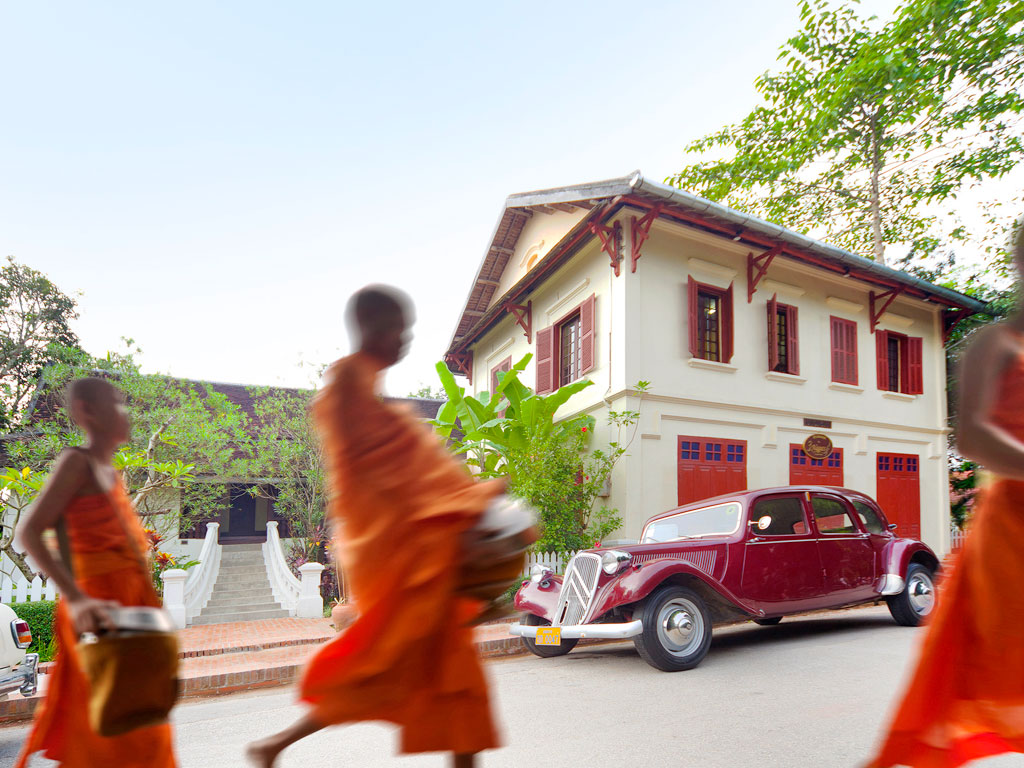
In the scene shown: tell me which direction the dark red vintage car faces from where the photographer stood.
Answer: facing the viewer and to the left of the viewer

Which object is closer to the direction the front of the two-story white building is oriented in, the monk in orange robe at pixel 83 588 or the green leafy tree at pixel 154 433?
the monk in orange robe

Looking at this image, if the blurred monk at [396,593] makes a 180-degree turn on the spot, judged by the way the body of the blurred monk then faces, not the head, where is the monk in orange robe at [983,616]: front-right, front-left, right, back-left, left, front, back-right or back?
back

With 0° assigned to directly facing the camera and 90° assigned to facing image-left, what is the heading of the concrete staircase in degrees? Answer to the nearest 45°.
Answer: approximately 0°

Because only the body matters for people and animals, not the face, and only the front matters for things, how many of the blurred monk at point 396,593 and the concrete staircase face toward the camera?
1

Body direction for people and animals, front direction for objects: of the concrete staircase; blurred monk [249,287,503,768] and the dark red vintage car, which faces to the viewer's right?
the blurred monk

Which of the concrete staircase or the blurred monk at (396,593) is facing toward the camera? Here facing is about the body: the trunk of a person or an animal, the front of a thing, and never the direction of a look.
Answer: the concrete staircase

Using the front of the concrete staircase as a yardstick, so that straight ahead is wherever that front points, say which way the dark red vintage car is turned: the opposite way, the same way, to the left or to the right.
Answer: to the right

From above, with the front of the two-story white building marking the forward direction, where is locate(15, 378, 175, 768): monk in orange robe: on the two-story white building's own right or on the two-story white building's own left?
on the two-story white building's own right

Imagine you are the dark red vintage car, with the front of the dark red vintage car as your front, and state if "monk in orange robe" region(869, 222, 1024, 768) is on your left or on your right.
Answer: on your left

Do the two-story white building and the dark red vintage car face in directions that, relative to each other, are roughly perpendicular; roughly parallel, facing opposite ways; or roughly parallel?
roughly perpendicular

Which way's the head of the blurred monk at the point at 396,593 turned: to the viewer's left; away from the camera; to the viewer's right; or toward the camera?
to the viewer's right

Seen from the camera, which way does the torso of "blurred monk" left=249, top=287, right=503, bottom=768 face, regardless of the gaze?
to the viewer's right

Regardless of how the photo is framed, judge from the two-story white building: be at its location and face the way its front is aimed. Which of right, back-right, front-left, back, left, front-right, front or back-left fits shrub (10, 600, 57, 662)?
right

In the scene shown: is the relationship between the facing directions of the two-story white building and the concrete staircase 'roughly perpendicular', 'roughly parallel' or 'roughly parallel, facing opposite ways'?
roughly parallel

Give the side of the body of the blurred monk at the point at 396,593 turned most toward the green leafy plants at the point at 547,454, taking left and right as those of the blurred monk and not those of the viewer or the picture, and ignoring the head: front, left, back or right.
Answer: left

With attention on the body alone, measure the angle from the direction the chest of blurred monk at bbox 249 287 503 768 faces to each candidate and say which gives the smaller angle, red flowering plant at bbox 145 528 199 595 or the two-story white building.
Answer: the two-story white building

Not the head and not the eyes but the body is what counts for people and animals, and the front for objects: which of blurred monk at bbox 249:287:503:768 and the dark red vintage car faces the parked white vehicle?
the dark red vintage car

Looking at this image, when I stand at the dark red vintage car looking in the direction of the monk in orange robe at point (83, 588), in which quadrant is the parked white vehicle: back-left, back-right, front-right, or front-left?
front-right

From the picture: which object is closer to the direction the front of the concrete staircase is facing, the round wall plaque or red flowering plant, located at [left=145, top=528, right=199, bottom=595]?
the red flowering plant
